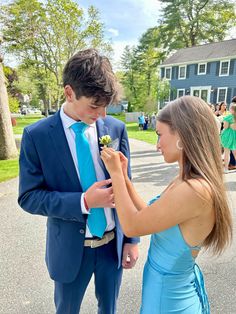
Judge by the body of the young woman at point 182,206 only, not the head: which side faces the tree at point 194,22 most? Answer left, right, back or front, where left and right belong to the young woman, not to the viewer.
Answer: right

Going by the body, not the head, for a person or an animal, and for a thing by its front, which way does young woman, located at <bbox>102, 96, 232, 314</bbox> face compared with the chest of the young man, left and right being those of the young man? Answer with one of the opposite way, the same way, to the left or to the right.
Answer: the opposite way

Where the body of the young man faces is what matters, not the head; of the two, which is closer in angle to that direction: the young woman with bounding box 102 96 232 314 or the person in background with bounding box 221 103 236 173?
the young woman

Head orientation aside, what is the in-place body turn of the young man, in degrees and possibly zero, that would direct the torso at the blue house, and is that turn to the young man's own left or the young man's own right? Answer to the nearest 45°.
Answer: approximately 90° to the young man's own left

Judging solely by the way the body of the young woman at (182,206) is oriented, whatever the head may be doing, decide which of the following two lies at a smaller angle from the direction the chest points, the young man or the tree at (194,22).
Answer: the young man

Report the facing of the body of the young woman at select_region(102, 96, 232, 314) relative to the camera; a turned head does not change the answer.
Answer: to the viewer's left

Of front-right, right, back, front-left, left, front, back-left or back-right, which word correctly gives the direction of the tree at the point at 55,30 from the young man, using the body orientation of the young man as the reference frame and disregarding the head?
back-left

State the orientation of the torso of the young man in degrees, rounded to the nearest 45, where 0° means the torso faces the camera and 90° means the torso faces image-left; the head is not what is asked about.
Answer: approximately 315°

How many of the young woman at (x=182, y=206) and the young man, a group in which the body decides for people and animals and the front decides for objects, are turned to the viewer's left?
1

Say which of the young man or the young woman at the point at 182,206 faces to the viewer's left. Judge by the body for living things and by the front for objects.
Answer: the young woman
